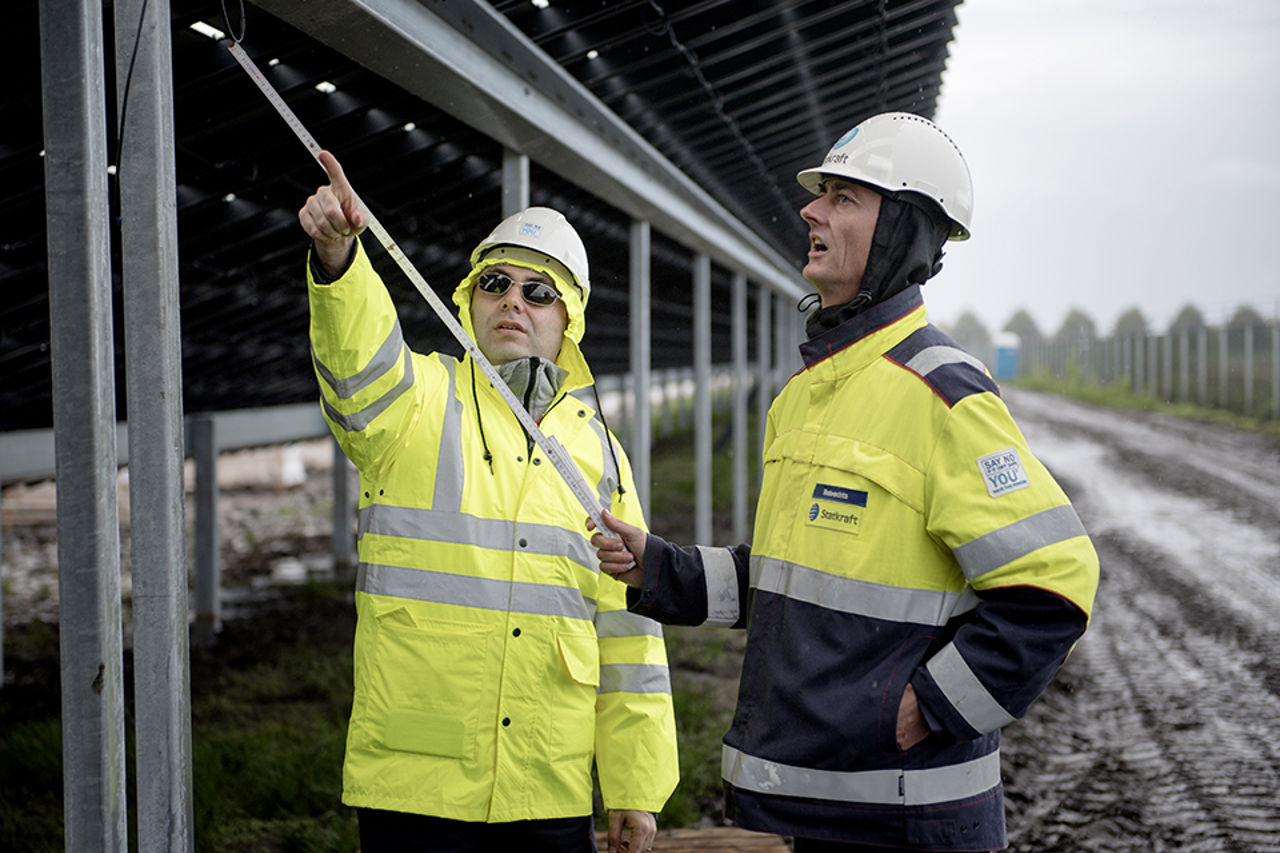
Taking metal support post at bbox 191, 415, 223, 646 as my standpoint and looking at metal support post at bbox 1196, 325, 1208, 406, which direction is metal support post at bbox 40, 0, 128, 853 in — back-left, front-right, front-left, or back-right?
back-right

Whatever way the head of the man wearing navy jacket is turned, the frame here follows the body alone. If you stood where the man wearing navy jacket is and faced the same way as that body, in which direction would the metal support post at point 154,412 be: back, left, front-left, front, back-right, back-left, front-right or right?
front-right

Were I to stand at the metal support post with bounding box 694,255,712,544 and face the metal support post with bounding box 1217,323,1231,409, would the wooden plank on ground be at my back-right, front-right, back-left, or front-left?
back-right

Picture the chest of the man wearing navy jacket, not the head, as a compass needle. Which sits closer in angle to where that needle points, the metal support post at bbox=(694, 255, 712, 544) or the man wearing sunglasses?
the man wearing sunglasses

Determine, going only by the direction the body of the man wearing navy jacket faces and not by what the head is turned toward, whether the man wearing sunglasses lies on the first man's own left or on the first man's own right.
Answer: on the first man's own right

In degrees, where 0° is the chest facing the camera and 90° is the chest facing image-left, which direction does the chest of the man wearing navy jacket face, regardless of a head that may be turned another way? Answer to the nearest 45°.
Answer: approximately 45°

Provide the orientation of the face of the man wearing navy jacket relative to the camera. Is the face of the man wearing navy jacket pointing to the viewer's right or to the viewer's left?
to the viewer's left

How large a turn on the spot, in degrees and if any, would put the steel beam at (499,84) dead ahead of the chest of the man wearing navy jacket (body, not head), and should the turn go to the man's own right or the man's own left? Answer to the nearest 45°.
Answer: approximately 90° to the man's own right

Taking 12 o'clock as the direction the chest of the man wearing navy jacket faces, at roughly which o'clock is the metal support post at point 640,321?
The metal support post is roughly at 4 o'clock from the man wearing navy jacket.
